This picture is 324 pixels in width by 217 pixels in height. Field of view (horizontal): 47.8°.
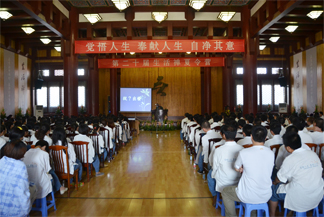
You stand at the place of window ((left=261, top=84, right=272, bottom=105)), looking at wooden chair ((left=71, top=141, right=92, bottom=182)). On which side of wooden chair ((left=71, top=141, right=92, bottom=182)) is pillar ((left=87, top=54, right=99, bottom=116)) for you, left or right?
right

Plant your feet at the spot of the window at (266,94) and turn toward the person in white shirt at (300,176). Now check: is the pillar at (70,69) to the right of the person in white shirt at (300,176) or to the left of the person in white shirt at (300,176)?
right

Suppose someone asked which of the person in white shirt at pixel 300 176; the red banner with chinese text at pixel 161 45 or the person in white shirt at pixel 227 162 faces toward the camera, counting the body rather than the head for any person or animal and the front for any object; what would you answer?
the red banner with chinese text

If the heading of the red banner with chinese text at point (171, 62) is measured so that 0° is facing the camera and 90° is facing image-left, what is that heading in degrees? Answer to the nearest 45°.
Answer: approximately 0°

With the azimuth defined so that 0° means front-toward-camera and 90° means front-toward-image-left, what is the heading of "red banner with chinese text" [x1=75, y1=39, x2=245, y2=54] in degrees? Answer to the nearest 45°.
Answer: approximately 0°

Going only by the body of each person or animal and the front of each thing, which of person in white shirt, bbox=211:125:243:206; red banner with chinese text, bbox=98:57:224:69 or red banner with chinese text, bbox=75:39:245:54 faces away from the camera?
the person in white shirt

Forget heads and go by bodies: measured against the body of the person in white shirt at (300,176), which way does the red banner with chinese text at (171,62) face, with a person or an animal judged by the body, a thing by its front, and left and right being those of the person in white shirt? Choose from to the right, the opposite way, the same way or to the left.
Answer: the opposite way

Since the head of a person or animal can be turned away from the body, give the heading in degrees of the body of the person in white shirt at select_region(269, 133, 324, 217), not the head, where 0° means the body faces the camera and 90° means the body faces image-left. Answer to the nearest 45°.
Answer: approximately 135°

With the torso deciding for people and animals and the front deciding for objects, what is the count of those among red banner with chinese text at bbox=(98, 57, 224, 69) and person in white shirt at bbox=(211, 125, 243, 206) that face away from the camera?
1

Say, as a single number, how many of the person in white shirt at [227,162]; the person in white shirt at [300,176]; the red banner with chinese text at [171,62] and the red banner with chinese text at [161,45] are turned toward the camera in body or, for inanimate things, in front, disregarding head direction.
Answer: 2

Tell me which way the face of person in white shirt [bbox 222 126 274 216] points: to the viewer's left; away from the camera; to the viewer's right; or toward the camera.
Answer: away from the camera

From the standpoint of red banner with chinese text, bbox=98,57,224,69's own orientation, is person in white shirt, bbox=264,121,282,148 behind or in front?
in front

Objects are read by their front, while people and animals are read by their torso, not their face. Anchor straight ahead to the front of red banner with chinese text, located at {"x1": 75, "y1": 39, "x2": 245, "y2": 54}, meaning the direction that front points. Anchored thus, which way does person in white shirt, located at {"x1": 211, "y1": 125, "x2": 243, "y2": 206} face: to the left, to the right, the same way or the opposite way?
the opposite way

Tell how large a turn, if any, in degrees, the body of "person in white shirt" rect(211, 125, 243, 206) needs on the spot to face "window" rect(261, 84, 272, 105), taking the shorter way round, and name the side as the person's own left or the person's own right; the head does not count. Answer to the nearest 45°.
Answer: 0° — they already face it

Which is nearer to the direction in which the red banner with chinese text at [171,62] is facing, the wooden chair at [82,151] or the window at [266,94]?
the wooden chair
